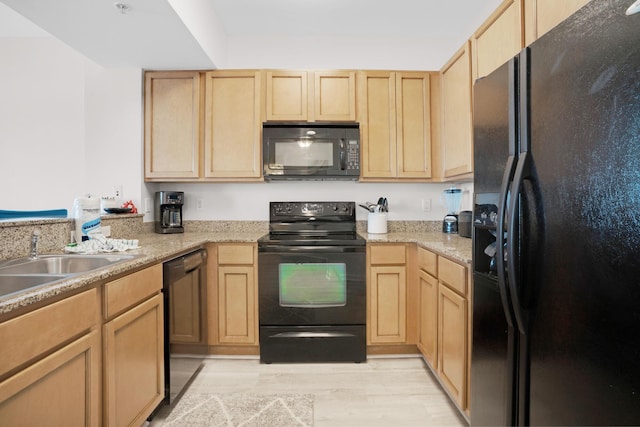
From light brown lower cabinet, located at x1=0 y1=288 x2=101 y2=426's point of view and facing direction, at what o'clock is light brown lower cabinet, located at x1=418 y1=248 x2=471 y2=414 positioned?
light brown lower cabinet, located at x1=418 y1=248 x2=471 y2=414 is roughly at 11 o'clock from light brown lower cabinet, located at x1=0 y1=288 x2=101 y2=426.

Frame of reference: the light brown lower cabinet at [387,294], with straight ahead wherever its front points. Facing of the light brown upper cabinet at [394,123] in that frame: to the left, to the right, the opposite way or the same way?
the same way

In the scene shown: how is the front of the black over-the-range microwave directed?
toward the camera

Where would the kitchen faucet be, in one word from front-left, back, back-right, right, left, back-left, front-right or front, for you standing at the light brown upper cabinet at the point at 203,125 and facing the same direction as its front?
front-right

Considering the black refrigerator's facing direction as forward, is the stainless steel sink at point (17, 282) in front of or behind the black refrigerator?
in front

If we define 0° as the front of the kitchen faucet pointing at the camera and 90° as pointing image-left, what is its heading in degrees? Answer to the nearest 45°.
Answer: approximately 315°

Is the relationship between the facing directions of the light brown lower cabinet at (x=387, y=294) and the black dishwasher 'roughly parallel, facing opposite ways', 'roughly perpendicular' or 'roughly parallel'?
roughly perpendicular

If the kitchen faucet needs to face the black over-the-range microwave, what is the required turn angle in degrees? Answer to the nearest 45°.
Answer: approximately 45° to its left

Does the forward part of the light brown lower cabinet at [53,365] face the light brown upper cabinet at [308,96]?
no

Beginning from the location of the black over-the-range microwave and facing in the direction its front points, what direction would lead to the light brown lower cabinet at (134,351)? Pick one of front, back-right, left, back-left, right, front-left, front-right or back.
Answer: front-right

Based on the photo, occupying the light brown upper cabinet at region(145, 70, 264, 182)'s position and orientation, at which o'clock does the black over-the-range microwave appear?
The black over-the-range microwave is roughly at 10 o'clock from the light brown upper cabinet.

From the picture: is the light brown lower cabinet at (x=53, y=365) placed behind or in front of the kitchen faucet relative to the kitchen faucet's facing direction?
in front

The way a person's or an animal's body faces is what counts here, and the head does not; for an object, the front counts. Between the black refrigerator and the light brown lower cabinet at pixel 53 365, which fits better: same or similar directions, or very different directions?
very different directions

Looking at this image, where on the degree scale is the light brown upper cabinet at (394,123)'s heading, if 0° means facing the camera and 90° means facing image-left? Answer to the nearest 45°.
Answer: approximately 0°

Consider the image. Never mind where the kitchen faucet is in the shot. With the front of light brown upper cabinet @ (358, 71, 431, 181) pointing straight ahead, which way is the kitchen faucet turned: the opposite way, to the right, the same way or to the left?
to the left

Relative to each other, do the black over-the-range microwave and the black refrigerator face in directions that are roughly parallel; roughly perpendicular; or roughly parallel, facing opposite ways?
roughly perpendicular

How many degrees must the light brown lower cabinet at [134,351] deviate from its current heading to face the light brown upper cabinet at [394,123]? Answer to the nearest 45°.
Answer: approximately 45° to its left

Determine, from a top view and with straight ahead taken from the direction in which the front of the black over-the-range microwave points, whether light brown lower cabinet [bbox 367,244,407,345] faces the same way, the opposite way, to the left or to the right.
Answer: the same way
